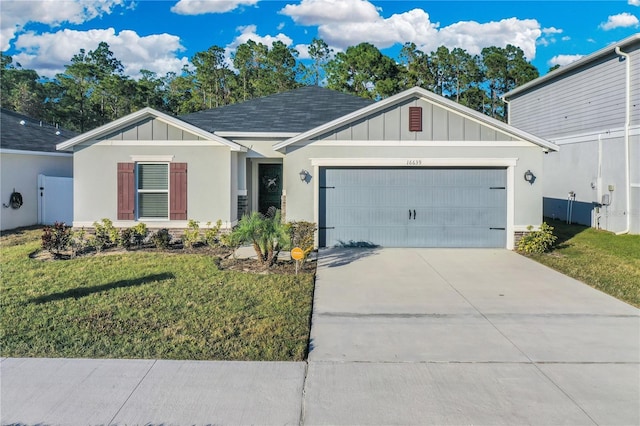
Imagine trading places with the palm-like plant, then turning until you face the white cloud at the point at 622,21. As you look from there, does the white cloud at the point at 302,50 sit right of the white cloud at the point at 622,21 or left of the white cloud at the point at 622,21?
left

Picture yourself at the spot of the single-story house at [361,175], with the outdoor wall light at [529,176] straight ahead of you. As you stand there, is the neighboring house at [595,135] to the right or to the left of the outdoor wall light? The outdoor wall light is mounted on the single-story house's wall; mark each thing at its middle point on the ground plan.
left

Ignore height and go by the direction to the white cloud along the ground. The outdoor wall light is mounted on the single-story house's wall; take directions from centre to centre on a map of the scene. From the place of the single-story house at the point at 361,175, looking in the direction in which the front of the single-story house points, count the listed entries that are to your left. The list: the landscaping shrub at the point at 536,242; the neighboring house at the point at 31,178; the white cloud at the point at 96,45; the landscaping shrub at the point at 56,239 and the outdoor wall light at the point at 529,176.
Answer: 2

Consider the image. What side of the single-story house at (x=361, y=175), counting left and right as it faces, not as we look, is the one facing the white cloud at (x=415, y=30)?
back

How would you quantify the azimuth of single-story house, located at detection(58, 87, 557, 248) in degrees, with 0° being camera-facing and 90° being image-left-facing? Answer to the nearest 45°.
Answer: approximately 0°

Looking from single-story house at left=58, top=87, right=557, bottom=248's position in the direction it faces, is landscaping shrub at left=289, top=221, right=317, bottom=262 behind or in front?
in front

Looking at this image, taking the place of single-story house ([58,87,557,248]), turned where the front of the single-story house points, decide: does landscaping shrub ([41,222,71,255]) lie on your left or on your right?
on your right

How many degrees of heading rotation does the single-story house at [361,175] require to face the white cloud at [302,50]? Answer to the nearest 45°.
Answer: approximately 180°

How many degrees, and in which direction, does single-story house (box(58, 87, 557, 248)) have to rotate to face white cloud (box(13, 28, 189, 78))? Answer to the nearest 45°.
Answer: approximately 135° to its right

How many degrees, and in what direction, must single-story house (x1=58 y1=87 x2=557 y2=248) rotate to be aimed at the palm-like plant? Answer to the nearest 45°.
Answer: approximately 45° to its right

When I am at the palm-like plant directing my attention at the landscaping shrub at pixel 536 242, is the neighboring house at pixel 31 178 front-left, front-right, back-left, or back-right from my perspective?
back-left
